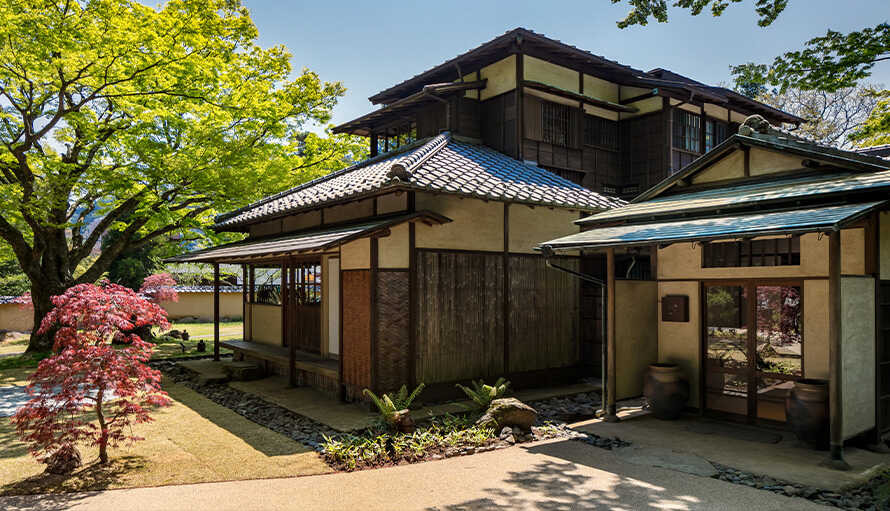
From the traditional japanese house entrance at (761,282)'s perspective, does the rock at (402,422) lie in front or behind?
in front

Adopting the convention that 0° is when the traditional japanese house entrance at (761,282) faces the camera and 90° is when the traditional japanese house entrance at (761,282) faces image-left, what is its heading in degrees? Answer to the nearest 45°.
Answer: approximately 45°

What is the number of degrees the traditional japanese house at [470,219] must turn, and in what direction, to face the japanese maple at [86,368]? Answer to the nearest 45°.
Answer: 0° — it already faces it

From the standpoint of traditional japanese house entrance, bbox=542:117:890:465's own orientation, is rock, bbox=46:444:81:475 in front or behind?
in front

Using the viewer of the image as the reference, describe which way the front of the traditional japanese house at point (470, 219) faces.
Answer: facing the viewer and to the left of the viewer

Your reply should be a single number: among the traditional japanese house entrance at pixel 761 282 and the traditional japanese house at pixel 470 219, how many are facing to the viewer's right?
0

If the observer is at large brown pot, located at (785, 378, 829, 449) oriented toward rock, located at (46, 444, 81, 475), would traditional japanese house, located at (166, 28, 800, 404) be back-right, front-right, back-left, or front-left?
front-right

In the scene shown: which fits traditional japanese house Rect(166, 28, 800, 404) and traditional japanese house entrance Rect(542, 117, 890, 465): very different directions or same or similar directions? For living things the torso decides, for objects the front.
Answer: same or similar directions

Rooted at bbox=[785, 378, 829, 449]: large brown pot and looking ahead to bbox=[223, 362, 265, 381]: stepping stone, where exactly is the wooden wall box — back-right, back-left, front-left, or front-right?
front-right

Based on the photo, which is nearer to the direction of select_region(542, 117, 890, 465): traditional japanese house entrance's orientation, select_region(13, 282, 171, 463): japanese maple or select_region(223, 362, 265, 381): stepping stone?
the japanese maple

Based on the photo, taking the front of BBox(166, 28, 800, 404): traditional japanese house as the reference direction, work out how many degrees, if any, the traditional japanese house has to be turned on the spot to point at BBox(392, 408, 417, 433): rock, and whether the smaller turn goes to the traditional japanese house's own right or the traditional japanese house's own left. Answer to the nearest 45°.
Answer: approximately 45° to the traditional japanese house's own left
